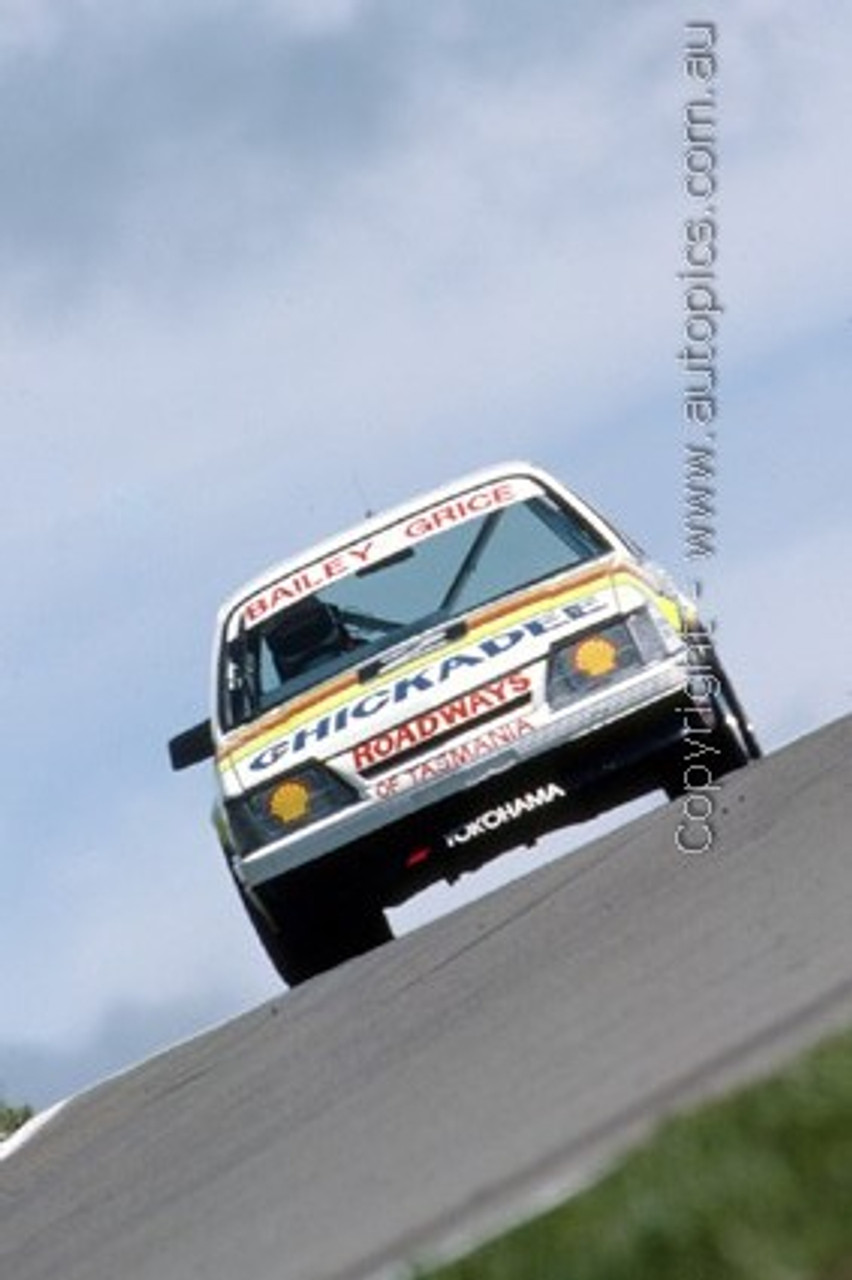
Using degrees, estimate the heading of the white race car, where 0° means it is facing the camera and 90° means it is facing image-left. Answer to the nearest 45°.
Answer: approximately 0°
